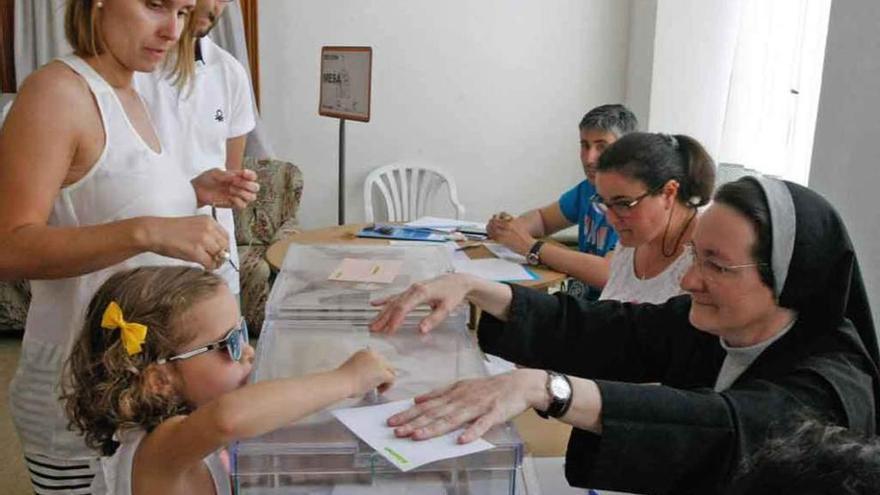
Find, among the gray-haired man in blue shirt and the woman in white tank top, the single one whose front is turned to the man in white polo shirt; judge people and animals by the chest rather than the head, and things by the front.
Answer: the gray-haired man in blue shirt

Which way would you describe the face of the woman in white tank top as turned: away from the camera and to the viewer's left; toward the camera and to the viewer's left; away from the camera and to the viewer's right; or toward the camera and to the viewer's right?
toward the camera and to the viewer's right

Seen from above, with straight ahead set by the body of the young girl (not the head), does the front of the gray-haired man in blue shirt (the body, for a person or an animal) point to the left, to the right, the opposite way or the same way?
the opposite way

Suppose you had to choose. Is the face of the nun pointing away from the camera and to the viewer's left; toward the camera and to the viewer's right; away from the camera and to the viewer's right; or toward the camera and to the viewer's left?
toward the camera and to the viewer's left

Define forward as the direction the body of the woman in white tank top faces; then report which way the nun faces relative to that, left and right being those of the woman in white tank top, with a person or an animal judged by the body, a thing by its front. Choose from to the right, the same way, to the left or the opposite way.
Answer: the opposite way

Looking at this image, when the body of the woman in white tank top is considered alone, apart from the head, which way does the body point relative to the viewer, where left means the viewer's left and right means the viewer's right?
facing the viewer and to the right of the viewer

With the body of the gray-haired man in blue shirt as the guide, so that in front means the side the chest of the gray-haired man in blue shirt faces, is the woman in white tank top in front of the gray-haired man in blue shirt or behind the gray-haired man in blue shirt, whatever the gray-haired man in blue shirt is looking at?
in front

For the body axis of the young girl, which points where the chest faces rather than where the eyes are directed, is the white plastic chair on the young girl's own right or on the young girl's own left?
on the young girl's own left

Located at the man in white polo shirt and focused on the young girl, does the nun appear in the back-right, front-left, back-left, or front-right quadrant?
front-left

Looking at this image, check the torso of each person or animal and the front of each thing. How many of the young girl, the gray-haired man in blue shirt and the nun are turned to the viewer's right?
1

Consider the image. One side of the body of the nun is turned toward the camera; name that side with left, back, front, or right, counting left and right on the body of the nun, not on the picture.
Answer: left

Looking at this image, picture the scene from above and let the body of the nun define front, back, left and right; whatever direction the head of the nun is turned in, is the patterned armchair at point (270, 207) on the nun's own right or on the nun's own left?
on the nun's own right

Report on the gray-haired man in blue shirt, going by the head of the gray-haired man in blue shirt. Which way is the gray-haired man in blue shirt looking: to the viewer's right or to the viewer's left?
to the viewer's left

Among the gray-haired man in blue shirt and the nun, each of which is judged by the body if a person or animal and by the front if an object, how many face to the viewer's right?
0

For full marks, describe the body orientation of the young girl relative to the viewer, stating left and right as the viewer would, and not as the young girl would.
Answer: facing to the right of the viewer
